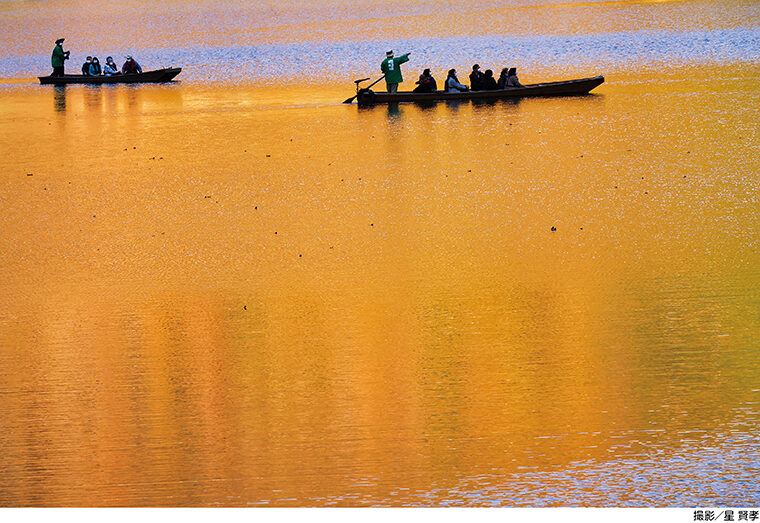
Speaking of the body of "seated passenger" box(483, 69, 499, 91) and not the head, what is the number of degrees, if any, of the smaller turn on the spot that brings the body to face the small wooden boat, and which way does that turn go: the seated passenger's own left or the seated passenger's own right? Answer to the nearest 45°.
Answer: approximately 135° to the seated passenger's own left

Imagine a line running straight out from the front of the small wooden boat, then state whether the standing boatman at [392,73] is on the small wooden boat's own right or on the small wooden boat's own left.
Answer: on the small wooden boat's own right

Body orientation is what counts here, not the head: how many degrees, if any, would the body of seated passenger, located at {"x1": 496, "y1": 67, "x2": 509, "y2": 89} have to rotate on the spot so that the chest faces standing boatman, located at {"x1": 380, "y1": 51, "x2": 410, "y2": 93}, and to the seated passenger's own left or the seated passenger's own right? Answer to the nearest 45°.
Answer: approximately 135° to the seated passenger's own left

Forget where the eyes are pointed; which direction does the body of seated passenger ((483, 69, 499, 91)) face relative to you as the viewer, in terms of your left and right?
facing to the right of the viewer

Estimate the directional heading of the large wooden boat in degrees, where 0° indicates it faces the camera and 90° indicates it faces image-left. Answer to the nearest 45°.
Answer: approximately 270°

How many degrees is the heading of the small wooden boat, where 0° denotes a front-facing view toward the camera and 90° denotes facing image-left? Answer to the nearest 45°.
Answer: approximately 270°

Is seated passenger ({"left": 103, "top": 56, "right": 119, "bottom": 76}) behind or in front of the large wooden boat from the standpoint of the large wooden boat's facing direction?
behind

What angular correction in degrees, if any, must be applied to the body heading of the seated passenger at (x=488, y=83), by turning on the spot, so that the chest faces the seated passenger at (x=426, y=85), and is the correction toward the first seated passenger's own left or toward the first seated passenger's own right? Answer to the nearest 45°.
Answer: approximately 180°

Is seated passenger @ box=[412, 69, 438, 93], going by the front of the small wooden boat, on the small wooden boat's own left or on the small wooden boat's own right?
on the small wooden boat's own right

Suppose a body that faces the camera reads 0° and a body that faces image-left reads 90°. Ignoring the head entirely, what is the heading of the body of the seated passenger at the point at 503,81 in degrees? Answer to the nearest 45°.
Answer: approximately 270°

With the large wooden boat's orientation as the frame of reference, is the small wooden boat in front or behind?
behind
